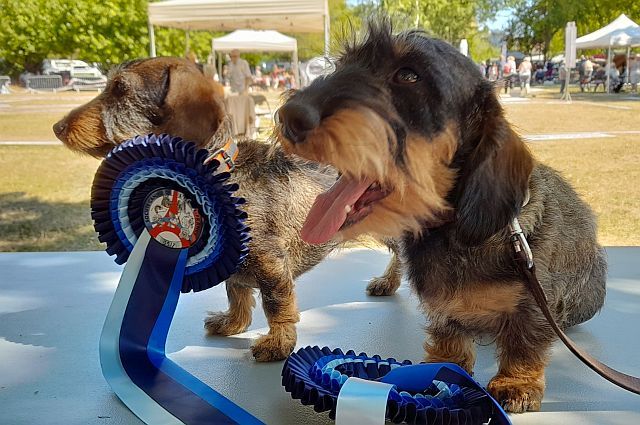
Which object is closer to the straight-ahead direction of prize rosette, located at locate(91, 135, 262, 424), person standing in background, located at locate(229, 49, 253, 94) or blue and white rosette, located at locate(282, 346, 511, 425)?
the blue and white rosette

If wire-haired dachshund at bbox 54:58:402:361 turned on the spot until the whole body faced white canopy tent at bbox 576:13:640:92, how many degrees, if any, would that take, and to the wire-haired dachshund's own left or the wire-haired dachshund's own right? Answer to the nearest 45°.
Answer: approximately 180°

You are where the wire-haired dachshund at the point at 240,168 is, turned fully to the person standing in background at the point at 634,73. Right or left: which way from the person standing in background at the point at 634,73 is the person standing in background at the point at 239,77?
left
